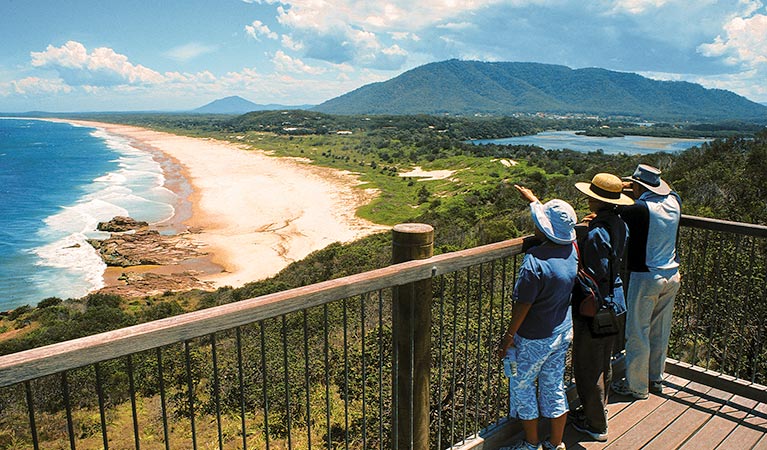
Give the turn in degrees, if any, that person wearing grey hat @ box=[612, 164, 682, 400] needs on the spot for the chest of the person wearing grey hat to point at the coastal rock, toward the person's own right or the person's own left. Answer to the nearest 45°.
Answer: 0° — they already face it

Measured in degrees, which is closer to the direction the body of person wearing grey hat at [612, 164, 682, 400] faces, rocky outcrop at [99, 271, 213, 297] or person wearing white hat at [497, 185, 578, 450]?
the rocky outcrop

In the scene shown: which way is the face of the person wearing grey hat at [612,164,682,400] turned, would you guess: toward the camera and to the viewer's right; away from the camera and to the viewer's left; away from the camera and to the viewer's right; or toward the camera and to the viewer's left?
away from the camera and to the viewer's left

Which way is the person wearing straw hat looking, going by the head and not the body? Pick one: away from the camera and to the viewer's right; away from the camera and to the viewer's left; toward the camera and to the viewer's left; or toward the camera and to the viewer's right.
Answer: away from the camera and to the viewer's left

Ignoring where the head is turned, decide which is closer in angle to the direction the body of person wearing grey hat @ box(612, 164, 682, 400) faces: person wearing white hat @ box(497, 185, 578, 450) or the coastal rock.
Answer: the coastal rock

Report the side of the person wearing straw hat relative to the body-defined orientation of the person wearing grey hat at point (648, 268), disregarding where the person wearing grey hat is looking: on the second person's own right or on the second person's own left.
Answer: on the second person's own left

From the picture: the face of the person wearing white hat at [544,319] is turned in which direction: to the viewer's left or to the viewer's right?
to the viewer's left

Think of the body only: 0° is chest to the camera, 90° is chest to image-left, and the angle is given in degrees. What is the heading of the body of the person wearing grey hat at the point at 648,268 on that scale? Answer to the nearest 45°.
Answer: approximately 135°

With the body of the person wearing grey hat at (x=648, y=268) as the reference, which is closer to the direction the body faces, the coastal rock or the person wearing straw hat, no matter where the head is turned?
the coastal rock

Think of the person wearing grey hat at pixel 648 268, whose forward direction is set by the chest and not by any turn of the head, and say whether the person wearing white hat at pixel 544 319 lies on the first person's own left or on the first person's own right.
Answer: on the first person's own left
